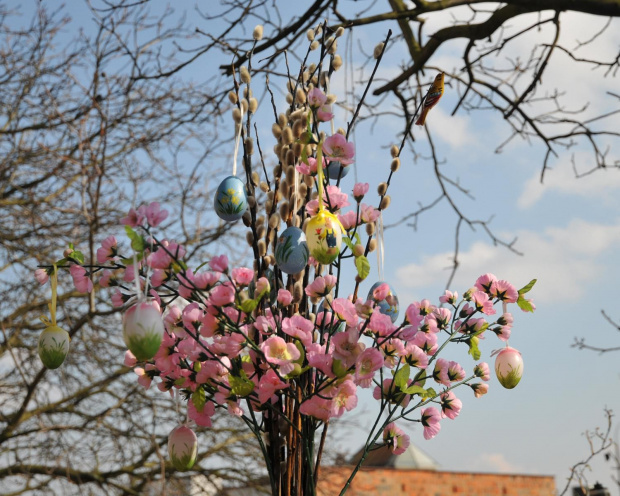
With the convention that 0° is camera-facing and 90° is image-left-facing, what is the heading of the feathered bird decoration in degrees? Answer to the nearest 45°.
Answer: approximately 270°
